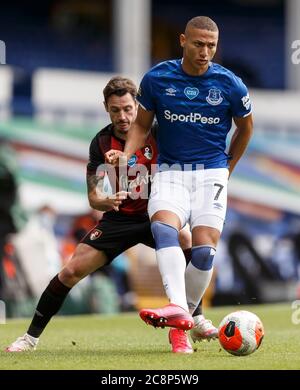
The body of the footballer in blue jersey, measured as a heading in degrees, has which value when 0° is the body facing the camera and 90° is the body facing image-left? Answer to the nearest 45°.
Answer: approximately 0°
